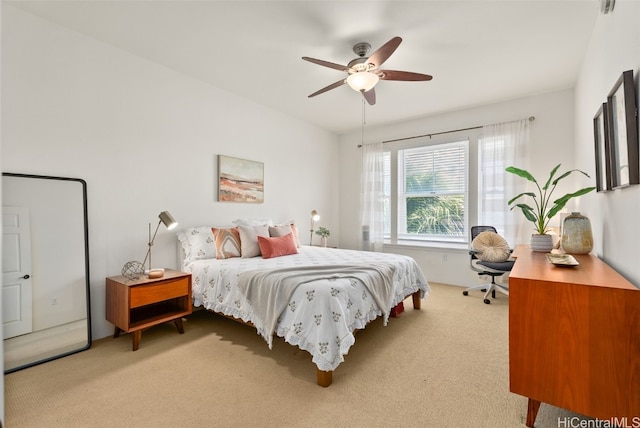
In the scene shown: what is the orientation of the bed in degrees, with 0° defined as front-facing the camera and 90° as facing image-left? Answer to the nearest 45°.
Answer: approximately 315°

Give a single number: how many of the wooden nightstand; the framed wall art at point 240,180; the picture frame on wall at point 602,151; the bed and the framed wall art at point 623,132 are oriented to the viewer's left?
2

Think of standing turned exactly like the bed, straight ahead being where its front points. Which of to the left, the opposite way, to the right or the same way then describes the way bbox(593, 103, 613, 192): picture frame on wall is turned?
the opposite way

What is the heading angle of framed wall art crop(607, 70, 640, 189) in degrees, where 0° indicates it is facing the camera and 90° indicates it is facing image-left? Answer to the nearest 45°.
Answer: approximately 90°

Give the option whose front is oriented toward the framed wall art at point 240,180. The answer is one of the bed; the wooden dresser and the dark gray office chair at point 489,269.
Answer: the wooden dresser

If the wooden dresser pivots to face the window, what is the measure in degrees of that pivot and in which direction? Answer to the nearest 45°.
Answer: approximately 45° to its right

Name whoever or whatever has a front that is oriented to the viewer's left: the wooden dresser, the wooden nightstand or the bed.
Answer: the wooden dresser

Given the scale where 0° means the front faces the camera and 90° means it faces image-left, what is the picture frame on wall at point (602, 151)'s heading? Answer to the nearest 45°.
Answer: approximately 90°

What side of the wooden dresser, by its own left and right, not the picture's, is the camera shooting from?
left

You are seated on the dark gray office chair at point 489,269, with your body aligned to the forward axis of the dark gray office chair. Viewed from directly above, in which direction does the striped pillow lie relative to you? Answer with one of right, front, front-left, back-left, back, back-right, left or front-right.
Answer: right

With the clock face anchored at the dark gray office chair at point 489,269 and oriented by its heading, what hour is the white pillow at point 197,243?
The white pillow is roughly at 3 o'clock from the dark gray office chair.

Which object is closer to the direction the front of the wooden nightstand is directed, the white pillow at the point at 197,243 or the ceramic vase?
the ceramic vase

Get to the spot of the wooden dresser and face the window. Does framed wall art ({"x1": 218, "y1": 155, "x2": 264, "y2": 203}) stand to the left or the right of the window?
left

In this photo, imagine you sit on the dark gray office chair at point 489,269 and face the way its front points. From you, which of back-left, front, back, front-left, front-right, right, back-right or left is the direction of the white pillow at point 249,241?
right
